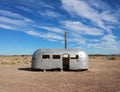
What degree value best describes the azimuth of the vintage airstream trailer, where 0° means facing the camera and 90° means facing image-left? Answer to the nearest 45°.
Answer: approximately 270°
